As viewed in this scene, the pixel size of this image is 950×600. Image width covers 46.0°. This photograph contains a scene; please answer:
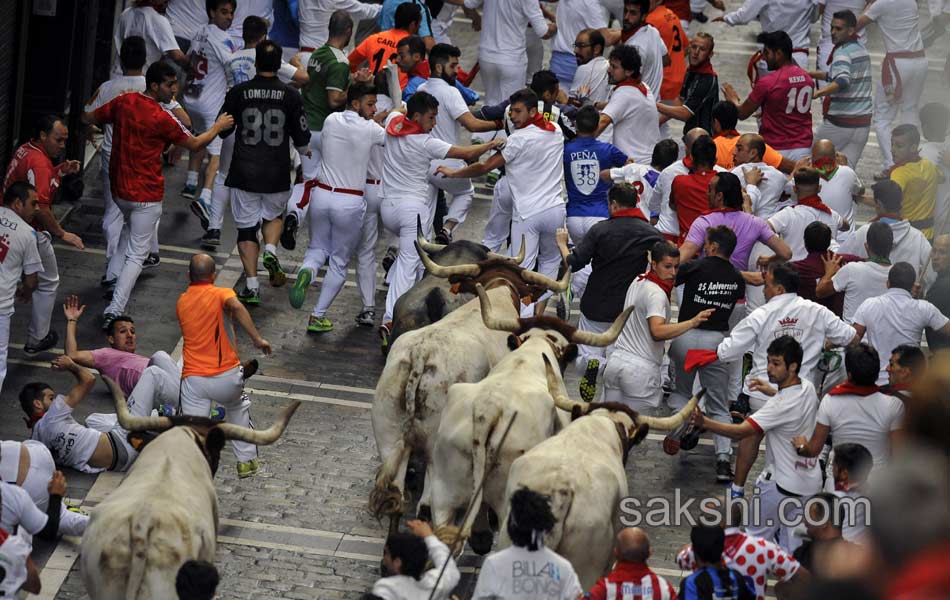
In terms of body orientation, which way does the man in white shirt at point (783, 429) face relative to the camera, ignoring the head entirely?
to the viewer's left

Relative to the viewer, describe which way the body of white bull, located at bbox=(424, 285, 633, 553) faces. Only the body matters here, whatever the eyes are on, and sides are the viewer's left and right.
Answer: facing away from the viewer and to the right of the viewer

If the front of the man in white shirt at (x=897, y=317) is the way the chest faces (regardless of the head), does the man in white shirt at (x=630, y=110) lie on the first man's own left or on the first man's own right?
on the first man's own left

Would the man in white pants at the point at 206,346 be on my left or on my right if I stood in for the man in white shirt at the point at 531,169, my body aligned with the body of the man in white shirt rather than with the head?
on my left

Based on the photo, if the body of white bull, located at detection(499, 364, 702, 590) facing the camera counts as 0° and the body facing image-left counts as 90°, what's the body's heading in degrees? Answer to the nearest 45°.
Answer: approximately 225°

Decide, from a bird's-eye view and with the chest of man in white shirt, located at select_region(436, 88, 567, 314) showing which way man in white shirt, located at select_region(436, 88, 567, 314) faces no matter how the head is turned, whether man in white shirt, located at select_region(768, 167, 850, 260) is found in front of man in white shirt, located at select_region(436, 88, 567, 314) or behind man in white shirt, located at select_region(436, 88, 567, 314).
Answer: behind

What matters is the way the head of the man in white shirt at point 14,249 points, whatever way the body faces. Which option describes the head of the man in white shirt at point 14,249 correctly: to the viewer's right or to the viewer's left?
to the viewer's right

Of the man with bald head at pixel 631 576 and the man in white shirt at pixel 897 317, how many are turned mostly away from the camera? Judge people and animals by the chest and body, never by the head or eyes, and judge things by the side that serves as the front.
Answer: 2
